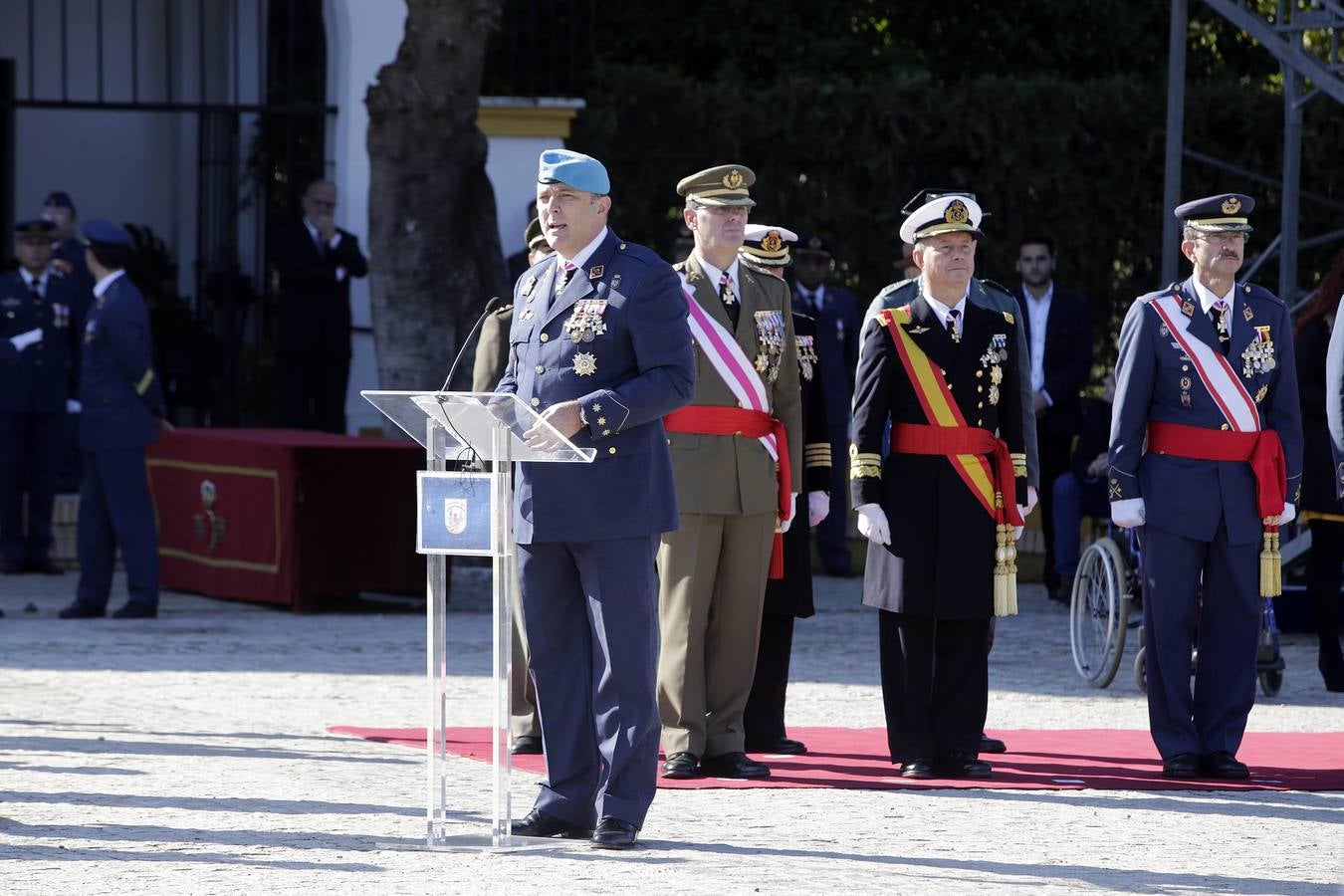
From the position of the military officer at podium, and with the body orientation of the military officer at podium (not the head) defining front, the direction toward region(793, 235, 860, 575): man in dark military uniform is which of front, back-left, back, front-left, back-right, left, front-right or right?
back-right

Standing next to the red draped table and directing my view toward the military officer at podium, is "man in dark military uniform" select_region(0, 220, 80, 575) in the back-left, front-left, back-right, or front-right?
back-right

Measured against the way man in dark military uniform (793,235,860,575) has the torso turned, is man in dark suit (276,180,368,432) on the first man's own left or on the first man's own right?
on the first man's own right

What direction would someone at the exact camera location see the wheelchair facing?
facing the viewer and to the right of the viewer

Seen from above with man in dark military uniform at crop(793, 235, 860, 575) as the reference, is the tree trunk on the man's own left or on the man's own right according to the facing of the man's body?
on the man's own right

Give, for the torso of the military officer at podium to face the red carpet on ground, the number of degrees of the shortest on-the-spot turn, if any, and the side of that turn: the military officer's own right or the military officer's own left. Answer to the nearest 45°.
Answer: approximately 180°

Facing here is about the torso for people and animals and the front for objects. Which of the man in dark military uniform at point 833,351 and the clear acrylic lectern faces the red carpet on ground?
the man in dark military uniform

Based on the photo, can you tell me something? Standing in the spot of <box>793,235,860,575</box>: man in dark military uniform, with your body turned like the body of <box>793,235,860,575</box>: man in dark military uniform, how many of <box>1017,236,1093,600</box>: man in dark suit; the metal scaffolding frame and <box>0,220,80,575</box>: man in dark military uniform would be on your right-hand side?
1

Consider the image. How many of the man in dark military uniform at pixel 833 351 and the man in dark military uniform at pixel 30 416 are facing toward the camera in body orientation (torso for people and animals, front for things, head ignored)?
2
